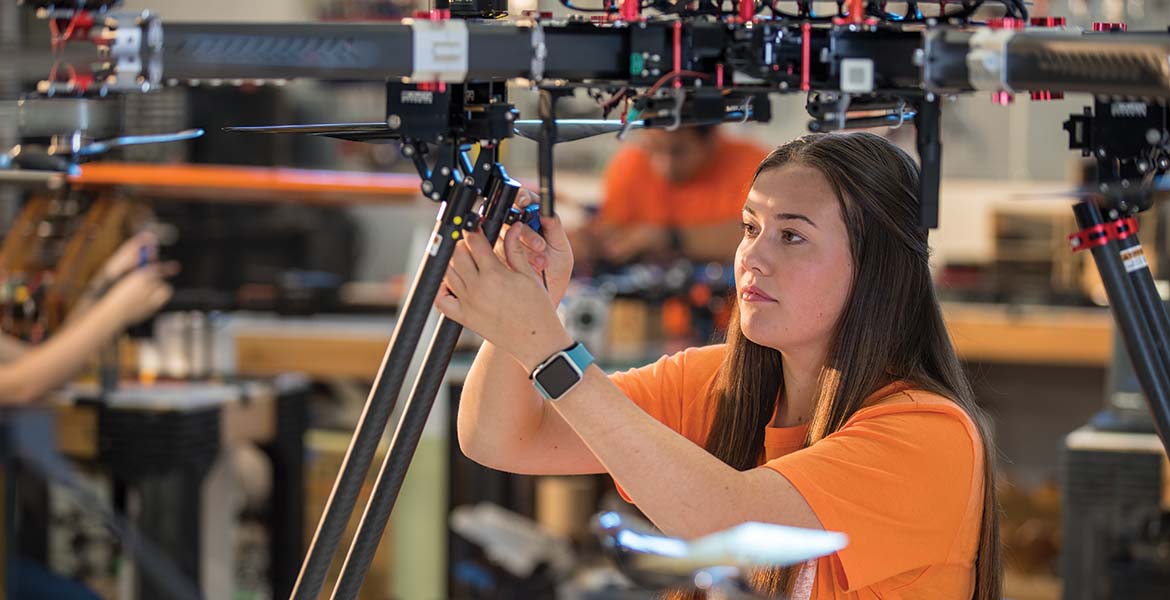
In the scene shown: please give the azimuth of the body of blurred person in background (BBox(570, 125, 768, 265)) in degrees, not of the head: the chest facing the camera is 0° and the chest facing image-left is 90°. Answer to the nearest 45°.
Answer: approximately 0°

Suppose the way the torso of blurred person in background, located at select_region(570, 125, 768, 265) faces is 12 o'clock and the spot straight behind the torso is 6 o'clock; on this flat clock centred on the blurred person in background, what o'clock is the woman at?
The woman is roughly at 12 o'clock from the blurred person in background.

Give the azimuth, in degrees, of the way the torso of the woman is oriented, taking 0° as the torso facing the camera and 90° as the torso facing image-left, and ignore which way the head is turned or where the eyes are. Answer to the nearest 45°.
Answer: approximately 45°

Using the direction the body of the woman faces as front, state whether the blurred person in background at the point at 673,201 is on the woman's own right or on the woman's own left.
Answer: on the woman's own right
